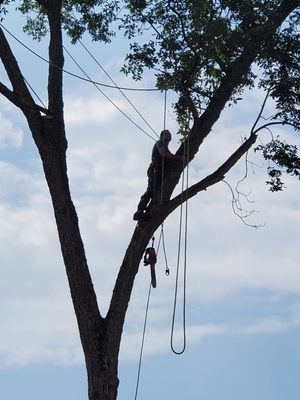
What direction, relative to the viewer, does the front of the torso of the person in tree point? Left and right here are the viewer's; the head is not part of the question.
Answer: facing to the right of the viewer
